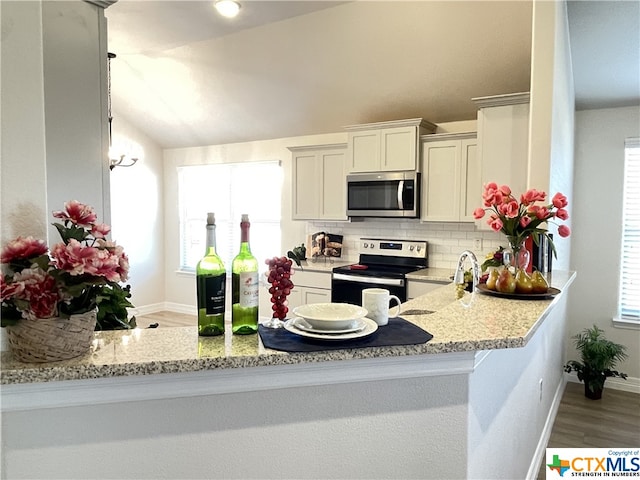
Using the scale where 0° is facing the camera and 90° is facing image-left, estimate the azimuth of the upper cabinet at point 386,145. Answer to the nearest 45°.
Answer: approximately 45°

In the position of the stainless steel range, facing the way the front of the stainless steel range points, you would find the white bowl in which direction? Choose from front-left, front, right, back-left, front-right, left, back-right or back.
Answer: front-left

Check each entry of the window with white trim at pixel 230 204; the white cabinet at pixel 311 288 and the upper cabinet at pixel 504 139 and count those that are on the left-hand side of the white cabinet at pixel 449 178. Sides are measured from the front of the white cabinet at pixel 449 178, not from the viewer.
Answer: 1

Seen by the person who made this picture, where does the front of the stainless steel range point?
facing the viewer and to the left of the viewer

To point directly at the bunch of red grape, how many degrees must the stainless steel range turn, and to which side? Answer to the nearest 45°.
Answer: approximately 45° to its left

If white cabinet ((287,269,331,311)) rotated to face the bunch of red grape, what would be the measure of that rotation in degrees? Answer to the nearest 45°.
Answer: approximately 45° to its left
